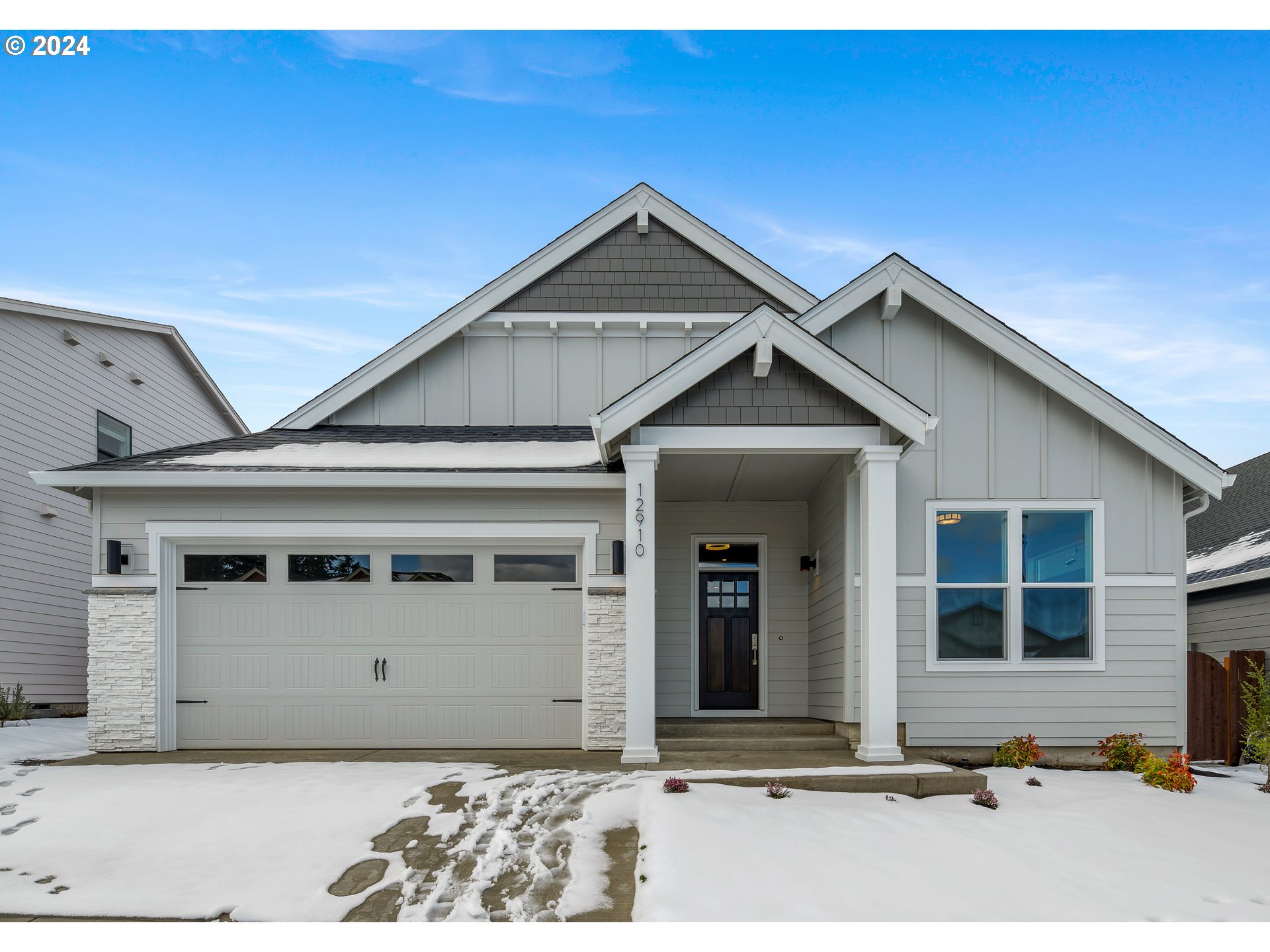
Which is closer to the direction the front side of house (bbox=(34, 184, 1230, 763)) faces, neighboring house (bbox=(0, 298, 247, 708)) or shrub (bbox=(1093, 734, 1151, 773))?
the shrub

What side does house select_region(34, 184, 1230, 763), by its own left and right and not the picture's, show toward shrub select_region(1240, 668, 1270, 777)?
left

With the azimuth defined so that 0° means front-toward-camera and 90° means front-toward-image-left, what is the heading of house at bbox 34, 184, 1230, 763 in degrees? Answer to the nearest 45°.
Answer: approximately 0°

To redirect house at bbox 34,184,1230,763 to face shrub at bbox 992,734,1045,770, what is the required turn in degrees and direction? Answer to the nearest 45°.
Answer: approximately 90° to its left

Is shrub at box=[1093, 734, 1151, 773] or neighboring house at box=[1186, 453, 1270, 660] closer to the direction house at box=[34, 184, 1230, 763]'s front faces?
the shrub
